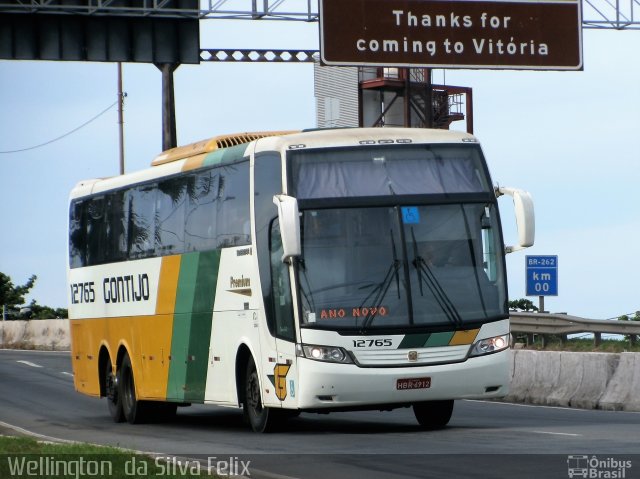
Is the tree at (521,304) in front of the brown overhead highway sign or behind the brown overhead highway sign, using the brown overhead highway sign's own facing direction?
behind

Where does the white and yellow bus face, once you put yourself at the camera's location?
facing the viewer and to the right of the viewer

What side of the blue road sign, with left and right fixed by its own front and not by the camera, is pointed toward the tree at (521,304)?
back

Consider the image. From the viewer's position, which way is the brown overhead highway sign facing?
facing the viewer

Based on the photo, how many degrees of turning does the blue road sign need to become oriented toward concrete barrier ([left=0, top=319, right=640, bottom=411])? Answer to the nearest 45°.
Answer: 0° — it already faces it

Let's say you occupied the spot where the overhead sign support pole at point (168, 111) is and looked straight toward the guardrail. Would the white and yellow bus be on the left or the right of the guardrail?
right

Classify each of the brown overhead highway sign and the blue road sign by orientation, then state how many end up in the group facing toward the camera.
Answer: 2

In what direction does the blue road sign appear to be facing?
toward the camera

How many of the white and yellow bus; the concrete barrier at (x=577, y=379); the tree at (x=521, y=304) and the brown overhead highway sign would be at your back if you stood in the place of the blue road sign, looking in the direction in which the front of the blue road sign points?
1

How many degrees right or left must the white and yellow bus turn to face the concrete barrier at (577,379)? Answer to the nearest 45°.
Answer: approximately 90° to its left

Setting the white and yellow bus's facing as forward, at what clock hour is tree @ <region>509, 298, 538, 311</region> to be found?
The tree is roughly at 8 o'clock from the white and yellow bus.
